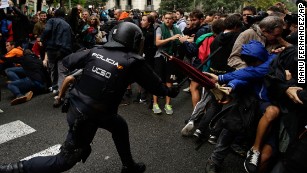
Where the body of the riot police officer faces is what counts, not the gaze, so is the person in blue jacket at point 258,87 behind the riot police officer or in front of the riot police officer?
in front

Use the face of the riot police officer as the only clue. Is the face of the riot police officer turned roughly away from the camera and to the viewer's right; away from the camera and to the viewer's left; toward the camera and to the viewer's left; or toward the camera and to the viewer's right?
away from the camera and to the viewer's right

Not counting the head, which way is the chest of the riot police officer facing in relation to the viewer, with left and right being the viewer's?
facing away from the viewer and to the right of the viewer
